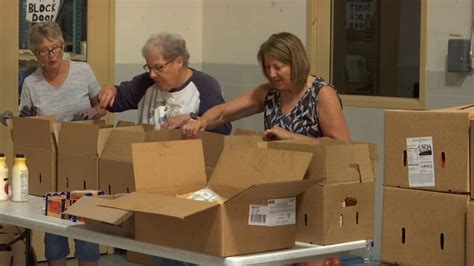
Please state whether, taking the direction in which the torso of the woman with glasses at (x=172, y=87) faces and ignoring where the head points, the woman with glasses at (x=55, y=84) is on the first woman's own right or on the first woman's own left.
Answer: on the first woman's own right

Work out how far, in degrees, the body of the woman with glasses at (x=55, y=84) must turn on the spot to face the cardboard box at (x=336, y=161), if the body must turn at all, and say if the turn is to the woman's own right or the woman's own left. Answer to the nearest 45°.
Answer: approximately 45° to the woman's own left

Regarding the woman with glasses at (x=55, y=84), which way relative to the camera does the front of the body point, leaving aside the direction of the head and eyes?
toward the camera

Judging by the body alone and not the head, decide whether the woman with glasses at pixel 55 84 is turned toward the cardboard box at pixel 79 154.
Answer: yes

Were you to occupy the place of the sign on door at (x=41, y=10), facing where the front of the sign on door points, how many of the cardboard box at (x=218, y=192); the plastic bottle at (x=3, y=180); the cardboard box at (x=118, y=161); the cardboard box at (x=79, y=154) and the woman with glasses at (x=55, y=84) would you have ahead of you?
5

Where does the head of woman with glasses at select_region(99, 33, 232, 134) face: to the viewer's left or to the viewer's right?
to the viewer's left

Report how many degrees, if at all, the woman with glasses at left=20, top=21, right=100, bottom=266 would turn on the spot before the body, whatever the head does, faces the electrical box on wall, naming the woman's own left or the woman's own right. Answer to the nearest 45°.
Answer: approximately 90° to the woman's own left

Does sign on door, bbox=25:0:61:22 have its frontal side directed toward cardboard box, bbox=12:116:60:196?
yes

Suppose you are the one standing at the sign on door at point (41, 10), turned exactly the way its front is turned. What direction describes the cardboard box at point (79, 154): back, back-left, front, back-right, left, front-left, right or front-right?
front

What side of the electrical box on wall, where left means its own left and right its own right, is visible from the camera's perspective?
front

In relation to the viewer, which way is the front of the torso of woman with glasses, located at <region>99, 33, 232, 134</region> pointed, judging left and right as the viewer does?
facing the viewer and to the left of the viewer

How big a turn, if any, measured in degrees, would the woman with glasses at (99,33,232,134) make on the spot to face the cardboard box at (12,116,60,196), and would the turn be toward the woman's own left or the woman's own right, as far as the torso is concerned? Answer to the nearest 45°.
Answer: approximately 45° to the woman's own right

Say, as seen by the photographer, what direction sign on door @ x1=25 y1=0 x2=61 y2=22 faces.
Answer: facing the viewer

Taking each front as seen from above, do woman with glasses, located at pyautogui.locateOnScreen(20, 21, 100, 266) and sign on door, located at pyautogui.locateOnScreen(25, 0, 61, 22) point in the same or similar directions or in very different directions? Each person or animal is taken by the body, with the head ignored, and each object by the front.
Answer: same or similar directions

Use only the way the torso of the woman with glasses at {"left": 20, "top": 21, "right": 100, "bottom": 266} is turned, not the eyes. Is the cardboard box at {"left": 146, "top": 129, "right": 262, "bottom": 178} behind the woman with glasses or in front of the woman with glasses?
in front

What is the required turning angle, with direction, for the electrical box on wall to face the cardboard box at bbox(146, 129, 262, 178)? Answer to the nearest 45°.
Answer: approximately 45° to its right
